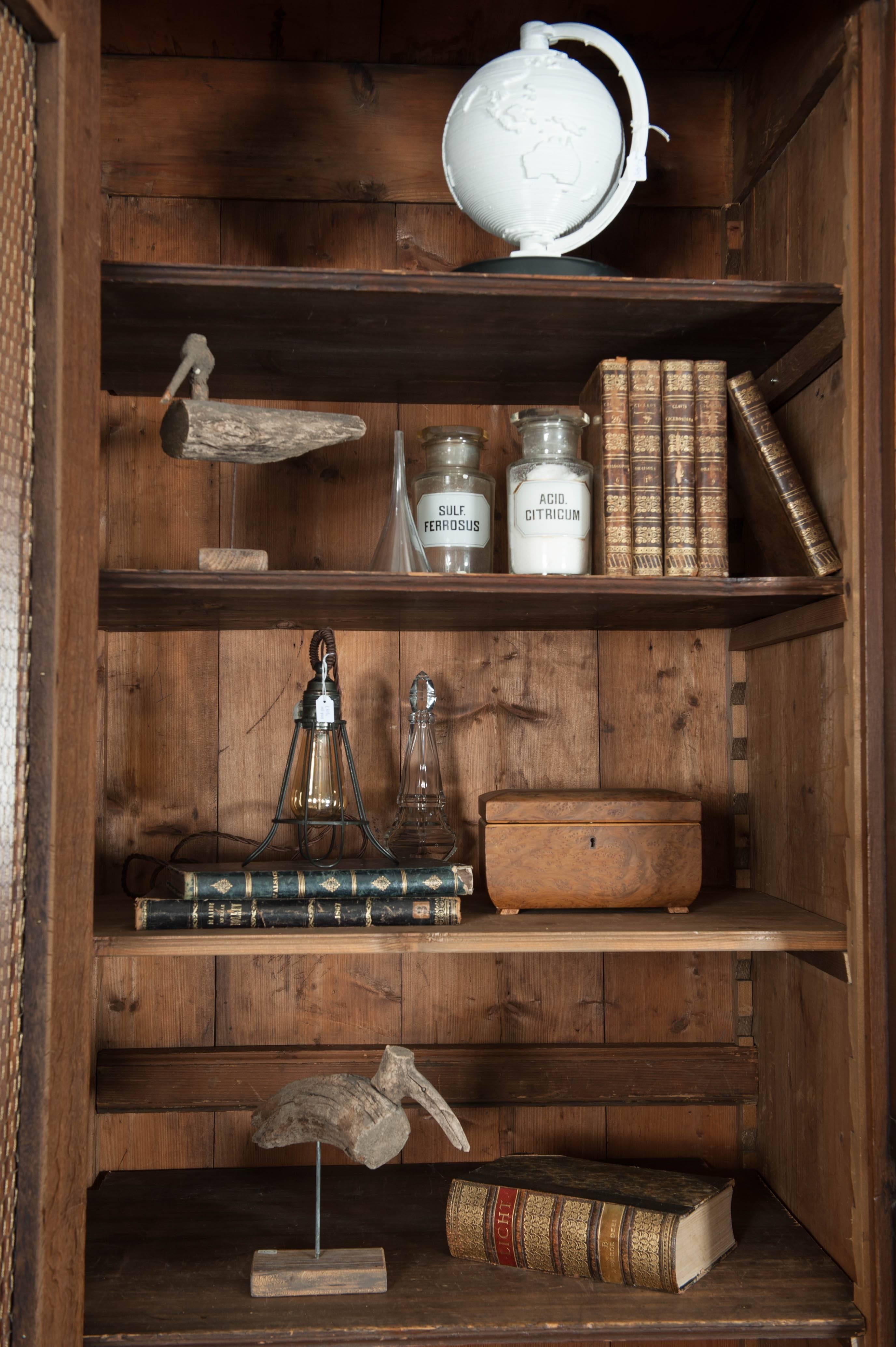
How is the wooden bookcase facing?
toward the camera

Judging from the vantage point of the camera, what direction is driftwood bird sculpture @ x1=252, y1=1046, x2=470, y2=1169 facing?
facing the viewer and to the right of the viewer
